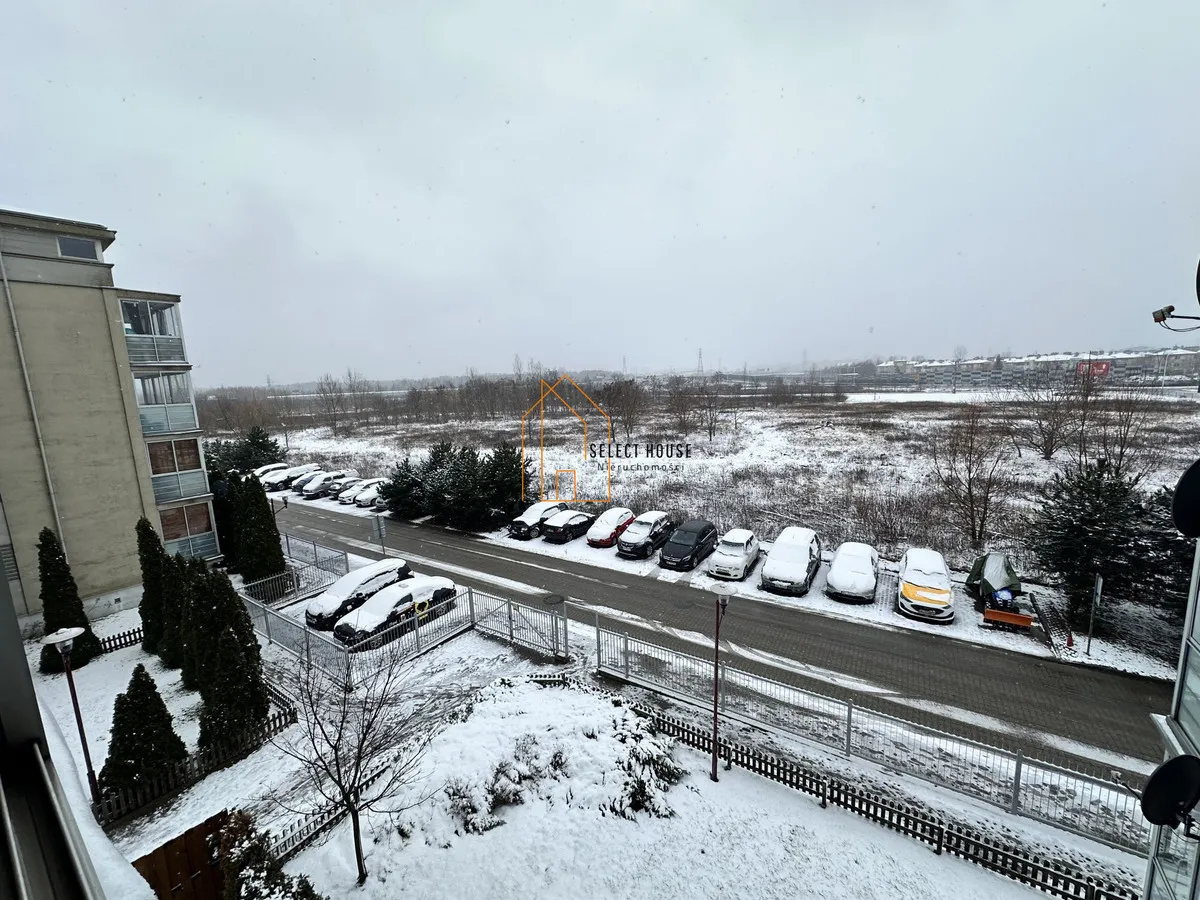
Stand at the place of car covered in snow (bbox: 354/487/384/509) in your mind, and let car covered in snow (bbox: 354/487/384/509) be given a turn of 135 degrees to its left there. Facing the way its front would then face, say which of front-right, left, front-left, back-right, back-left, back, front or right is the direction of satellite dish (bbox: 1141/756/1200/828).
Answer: right

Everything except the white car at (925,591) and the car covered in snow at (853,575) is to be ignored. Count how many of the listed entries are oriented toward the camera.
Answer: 2

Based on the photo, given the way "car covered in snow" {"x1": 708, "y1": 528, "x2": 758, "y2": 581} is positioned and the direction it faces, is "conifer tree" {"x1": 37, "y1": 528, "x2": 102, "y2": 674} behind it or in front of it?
in front

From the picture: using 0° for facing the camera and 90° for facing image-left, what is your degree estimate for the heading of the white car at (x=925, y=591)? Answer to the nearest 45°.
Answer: approximately 0°

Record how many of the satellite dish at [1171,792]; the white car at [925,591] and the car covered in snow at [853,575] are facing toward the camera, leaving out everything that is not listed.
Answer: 2

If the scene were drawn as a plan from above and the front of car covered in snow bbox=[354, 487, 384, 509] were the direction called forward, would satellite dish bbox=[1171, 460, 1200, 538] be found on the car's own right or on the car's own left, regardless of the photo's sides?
on the car's own left

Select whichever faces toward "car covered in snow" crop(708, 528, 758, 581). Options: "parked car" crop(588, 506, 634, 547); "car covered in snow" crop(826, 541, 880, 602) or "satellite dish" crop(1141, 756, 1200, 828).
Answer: the satellite dish

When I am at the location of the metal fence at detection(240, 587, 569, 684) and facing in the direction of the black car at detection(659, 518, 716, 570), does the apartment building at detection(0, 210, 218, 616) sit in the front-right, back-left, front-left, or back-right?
back-left
